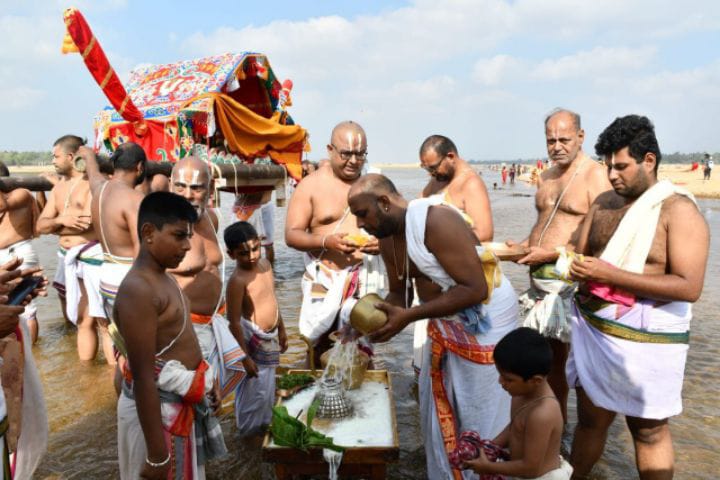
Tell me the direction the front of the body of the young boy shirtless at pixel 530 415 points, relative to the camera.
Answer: to the viewer's left

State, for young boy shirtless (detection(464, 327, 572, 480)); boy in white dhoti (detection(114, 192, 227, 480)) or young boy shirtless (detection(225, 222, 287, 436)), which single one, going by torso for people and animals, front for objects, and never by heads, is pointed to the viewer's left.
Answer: young boy shirtless (detection(464, 327, 572, 480))

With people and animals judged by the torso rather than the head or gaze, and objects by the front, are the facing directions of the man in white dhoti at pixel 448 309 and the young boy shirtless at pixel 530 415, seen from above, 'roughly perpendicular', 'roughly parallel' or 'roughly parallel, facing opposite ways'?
roughly parallel

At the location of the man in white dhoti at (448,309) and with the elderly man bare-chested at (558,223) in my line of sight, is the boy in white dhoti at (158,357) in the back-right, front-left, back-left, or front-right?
back-left

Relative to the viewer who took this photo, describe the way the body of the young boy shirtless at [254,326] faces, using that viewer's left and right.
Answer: facing the viewer and to the right of the viewer

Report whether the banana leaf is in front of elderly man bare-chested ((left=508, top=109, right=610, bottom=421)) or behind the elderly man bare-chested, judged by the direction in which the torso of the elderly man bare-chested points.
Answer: in front

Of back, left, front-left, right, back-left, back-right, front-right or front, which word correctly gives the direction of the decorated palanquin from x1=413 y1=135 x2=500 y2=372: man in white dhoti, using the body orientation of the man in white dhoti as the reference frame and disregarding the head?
right

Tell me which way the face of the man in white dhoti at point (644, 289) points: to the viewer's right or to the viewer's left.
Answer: to the viewer's left

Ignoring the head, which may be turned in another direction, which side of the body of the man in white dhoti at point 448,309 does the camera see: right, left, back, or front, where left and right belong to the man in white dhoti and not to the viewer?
left

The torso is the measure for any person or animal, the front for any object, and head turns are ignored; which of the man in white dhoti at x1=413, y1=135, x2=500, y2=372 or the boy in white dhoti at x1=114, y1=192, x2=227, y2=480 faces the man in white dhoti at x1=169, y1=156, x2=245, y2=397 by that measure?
the man in white dhoti at x1=413, y1=135, x2=500, y2=372

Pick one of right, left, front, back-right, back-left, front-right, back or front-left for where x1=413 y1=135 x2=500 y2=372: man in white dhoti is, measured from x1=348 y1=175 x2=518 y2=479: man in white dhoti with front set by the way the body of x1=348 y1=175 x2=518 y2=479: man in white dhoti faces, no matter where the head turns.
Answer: right

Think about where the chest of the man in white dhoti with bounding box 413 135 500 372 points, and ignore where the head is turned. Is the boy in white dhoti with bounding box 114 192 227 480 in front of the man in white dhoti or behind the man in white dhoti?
in front
